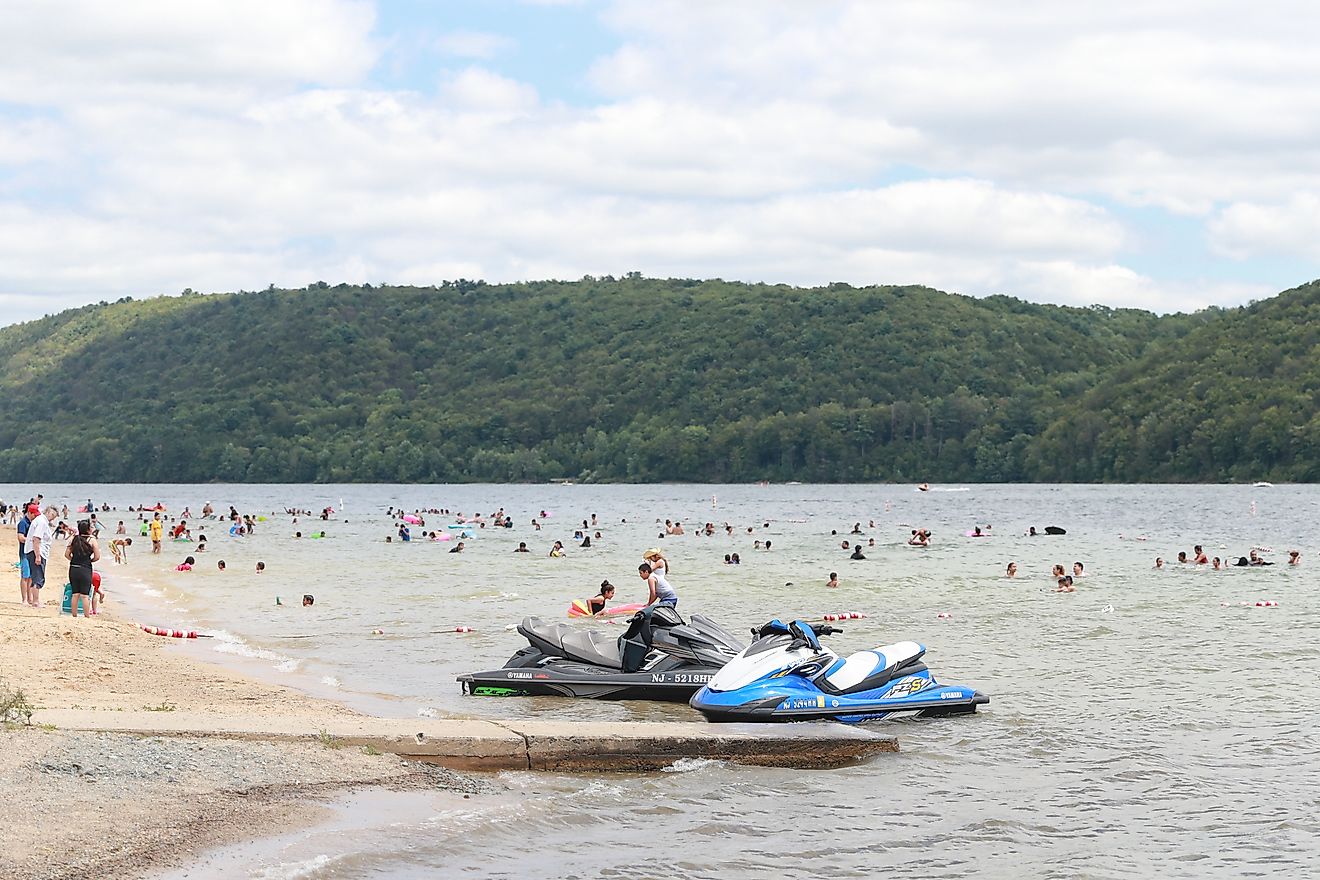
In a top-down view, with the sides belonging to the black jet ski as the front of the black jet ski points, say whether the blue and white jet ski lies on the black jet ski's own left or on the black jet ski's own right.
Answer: on the black jet ski's own right

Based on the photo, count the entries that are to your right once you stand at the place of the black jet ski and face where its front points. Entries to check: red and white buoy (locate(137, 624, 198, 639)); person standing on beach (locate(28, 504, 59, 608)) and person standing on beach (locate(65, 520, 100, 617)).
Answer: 0

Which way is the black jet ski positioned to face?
to the viewer's right

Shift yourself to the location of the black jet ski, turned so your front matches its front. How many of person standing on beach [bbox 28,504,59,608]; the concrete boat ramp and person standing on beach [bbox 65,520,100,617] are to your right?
1

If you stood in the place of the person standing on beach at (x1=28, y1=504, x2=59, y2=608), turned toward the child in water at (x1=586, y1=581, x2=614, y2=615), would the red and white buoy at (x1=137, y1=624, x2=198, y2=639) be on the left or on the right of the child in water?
right

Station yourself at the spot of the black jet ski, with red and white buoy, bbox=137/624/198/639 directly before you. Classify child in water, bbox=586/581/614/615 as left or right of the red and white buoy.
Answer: right

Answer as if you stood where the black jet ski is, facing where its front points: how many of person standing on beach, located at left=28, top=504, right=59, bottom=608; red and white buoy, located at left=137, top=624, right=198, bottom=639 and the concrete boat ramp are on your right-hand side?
1

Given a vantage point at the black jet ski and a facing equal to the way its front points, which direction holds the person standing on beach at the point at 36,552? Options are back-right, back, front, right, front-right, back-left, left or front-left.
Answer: back-left

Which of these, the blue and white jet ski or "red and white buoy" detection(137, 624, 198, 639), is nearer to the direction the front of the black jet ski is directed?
the blue and white jet ski

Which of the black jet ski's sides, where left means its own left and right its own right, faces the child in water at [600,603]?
left

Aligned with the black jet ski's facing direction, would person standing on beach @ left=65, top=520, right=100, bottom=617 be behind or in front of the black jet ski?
behind

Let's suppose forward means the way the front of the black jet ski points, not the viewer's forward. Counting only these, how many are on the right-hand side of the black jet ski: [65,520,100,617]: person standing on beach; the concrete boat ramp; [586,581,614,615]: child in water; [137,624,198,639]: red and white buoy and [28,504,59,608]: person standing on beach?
1

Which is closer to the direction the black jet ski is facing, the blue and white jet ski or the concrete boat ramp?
the blue and white jet ski

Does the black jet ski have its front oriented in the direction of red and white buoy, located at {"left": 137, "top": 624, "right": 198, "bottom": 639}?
no
